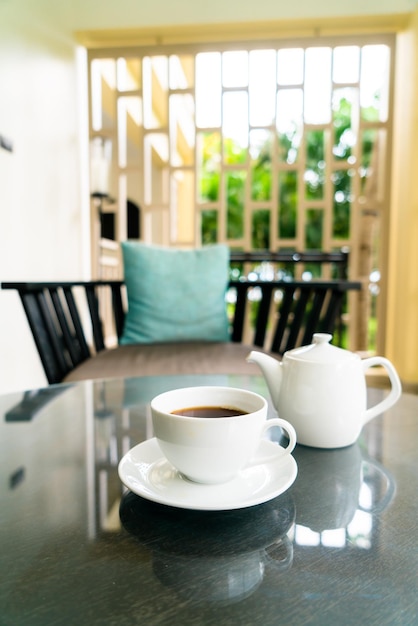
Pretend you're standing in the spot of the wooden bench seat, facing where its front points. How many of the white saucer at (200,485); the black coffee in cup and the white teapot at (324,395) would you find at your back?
0

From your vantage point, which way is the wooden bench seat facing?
toward the camera

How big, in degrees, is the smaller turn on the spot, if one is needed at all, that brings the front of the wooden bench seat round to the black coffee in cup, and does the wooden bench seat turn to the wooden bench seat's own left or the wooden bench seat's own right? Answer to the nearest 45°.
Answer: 0° — it already faces it

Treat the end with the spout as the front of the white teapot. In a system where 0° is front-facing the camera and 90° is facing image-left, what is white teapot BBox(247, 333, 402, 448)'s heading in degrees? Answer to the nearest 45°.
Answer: approximately 90°

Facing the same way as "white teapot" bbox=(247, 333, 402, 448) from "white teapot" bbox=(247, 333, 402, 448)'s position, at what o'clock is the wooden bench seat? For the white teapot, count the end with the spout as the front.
The wooden bench seat is roughly at 2 o'clock from the white teapot.

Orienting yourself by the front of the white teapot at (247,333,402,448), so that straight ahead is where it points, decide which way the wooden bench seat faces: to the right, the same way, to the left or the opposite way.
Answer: to the left

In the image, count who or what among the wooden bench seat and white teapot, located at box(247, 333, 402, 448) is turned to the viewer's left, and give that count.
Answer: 1

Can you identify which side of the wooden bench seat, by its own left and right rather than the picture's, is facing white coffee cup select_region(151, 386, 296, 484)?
front

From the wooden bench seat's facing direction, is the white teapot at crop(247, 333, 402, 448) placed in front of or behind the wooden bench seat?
in front

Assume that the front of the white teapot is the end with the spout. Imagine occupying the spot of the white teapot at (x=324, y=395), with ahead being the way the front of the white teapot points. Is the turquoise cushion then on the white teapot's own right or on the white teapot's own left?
on the white teapot's own right

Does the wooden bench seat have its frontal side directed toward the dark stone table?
yes

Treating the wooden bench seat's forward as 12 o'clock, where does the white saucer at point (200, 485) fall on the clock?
The white saucer is roughly at 12 o'clock from the wooden bench seat.

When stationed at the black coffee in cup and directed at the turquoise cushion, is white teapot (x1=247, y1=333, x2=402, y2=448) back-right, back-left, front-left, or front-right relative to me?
front-right
